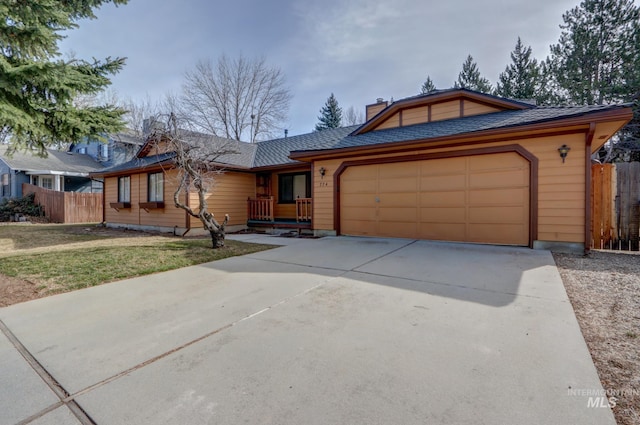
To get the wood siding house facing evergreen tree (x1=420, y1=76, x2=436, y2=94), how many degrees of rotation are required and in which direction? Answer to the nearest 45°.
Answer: approximately 135° to its right

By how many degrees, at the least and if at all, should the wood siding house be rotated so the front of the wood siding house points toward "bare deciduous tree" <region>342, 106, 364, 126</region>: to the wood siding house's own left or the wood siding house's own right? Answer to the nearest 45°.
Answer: approximately 135° to the wood siding house's own right

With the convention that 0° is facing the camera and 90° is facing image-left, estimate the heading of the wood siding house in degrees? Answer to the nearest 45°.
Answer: approximately 45°

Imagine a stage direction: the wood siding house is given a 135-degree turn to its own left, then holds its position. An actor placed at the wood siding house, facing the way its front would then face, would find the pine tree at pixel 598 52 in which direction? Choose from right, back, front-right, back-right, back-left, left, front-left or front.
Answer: front-left

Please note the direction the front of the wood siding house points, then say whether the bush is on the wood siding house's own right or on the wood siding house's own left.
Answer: on the wood siding house's own right

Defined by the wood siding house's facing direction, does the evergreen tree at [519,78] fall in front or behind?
behind

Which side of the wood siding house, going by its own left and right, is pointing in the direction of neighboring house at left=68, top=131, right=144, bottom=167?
right

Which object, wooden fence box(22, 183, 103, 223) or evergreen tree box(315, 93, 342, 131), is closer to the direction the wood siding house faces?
the wooden fence

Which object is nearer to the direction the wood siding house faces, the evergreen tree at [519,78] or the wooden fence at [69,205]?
the wooden fence
